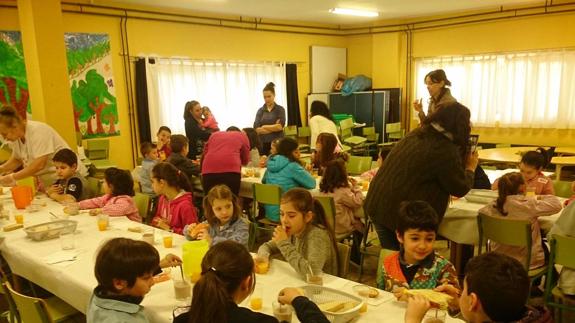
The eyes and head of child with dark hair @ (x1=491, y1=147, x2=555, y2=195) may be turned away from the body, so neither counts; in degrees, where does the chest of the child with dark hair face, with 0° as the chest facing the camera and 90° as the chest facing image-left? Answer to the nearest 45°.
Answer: approximately 45°

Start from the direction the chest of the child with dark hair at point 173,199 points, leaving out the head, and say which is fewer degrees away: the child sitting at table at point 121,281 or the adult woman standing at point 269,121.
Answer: the child sitting at table

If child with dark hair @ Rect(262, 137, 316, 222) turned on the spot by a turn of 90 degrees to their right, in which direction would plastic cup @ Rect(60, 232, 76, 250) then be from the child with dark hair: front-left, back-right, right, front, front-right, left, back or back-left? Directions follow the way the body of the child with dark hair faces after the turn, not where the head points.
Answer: right

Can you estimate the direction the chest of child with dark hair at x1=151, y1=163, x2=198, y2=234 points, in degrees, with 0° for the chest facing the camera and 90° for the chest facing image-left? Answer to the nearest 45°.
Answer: approximately 45°

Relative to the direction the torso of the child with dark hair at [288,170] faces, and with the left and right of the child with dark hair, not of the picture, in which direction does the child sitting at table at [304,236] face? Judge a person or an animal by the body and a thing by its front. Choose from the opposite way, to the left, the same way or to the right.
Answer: the opposite way

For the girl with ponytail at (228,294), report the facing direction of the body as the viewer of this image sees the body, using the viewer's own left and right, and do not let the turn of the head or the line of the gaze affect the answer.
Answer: facing away from the viewer and to the right of the viewer

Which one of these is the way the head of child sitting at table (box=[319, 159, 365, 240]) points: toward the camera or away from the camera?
away from the camera

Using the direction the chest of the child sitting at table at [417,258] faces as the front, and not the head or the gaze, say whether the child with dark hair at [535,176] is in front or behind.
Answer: behind

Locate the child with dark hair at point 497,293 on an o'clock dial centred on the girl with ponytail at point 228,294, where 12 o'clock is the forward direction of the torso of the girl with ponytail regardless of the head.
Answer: The child with dark hair is roughly at 2 o'clock from the girl with ponytail.

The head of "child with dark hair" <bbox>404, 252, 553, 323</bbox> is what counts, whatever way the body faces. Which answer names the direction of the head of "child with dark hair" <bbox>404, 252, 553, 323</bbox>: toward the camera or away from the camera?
away from the camera

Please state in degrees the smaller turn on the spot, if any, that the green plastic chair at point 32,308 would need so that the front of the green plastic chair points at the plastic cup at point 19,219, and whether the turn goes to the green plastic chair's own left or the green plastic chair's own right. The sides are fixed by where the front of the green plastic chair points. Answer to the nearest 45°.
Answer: approximately 45° to the green plastic chair's own left

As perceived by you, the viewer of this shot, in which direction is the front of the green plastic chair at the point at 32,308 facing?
facing away from the viewer and to the right of the viewer

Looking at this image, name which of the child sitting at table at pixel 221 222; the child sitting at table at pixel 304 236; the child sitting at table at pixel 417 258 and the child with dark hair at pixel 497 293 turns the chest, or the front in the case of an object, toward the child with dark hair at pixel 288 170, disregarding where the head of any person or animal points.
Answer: the child with dark hair at pixel 497 293
